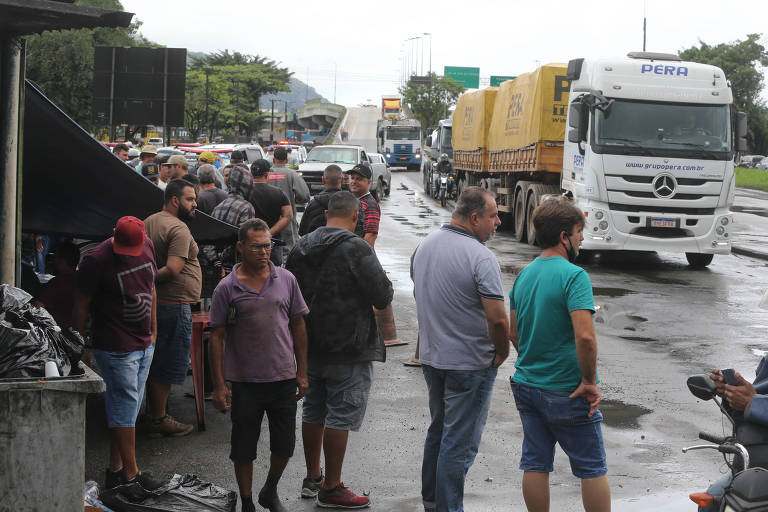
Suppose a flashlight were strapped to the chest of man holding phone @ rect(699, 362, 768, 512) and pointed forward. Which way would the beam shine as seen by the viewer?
to the viewer's left

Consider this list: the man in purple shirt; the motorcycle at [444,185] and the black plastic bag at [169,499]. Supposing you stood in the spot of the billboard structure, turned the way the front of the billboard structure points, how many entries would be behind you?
2

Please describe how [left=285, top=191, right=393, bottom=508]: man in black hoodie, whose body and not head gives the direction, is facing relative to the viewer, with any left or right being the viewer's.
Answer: facing away from the viewer and to the right of the viewer

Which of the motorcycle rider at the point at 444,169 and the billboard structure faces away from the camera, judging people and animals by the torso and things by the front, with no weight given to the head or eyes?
the billboard structure

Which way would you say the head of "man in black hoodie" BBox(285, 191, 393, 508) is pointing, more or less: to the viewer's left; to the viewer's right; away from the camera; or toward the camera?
away from the camera

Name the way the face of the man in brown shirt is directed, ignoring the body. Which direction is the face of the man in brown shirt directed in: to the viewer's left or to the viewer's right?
to the viewer's right

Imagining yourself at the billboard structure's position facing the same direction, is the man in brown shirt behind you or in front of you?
behind
